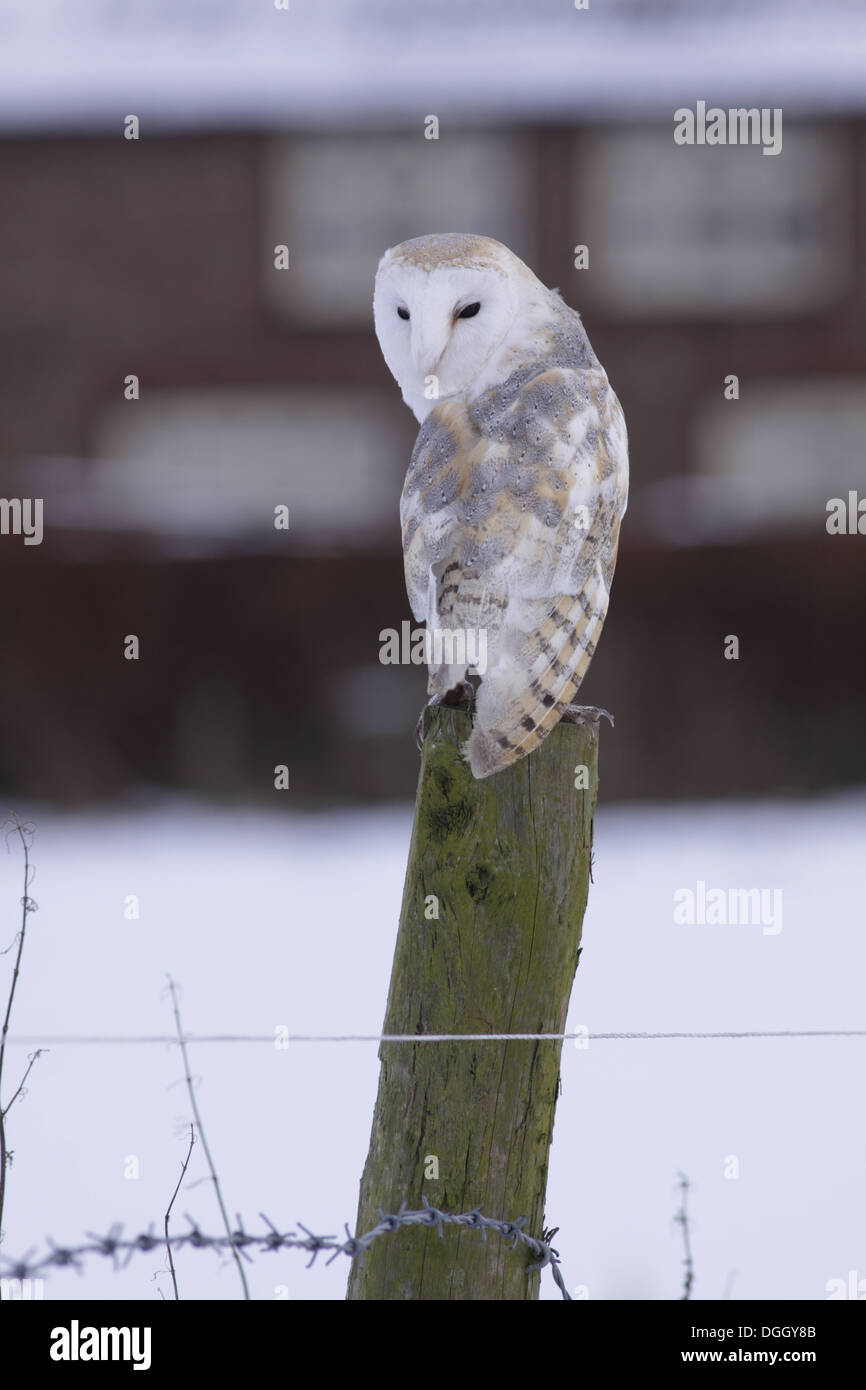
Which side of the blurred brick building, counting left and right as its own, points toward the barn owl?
front

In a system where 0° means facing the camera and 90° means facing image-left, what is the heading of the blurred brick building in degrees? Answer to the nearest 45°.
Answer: approximately 0°

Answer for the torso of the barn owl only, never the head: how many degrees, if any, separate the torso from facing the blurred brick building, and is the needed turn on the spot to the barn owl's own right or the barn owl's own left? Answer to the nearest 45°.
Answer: approximately 45° to the barn owl's own left

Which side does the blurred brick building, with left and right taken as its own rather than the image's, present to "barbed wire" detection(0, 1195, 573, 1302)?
front

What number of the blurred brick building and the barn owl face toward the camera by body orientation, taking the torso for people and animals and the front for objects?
1

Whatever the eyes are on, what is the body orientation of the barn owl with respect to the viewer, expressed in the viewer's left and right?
facing away from the viewer and to the right of the viewer

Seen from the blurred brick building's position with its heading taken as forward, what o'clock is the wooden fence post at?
The wooden fence post is roughly at 12 o'clock from the blurred brick building.
